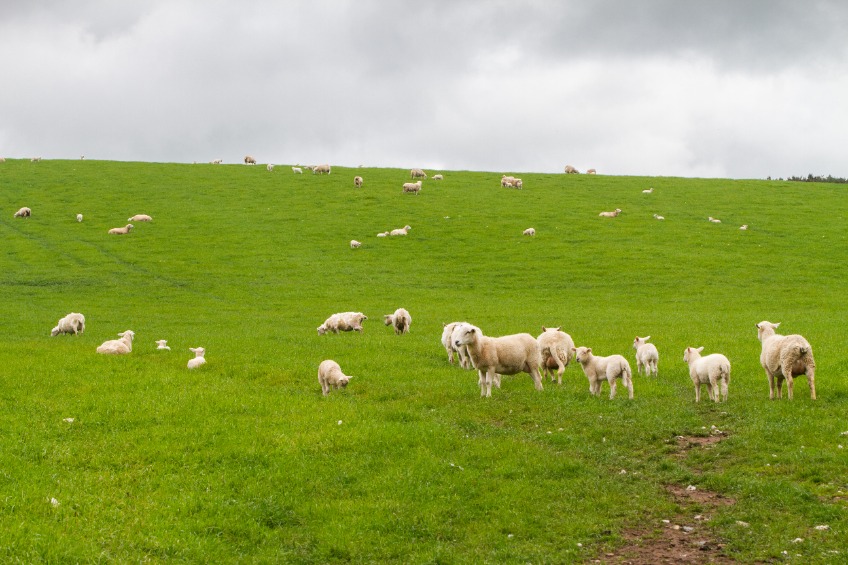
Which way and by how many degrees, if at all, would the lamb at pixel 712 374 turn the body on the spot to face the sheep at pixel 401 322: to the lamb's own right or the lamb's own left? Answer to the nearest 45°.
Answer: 0° — it already faces it

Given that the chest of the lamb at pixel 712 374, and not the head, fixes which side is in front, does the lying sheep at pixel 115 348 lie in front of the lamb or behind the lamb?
in front

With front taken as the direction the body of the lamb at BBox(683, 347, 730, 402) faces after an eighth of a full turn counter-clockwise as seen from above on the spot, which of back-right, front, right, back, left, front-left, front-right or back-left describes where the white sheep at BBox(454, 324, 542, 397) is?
front

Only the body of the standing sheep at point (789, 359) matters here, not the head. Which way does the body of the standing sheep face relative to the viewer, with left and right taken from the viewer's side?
facing away from the viewer and to the left of the viewer

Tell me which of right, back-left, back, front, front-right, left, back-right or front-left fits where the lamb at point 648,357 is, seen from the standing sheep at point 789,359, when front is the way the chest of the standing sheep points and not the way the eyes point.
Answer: front

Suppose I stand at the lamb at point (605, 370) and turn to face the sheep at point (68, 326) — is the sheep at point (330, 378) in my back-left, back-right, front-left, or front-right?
front-left
